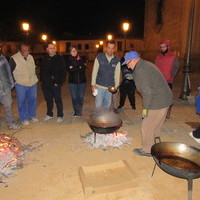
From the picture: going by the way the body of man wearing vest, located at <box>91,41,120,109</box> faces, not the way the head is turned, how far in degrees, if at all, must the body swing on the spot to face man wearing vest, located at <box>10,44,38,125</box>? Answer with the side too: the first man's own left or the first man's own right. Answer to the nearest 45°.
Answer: approximately 90° to the first man's own right

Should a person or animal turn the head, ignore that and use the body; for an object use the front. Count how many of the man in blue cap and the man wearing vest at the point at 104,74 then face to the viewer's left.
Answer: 1

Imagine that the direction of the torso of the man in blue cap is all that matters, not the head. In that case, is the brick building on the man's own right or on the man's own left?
on the man's own right

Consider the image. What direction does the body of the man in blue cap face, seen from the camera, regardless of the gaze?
to the viewer's left

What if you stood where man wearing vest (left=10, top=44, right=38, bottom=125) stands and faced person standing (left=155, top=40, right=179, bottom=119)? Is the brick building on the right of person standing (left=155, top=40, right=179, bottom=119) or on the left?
left

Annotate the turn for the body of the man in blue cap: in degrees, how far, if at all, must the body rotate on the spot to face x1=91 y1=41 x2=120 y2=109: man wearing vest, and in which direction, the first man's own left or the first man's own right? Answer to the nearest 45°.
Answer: approximately 45° to the first man's own right

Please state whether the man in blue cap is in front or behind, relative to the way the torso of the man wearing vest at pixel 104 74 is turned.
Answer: in front

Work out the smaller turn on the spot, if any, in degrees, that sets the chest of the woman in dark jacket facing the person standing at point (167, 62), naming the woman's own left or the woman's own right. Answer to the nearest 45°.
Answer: approximately 90° to the woman's own left

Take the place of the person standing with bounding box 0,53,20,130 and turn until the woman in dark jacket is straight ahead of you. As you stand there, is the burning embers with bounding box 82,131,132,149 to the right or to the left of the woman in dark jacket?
right

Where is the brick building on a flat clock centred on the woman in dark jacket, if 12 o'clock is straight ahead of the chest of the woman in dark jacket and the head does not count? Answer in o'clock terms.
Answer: The brick building is roughly at 7 o'clock from the woman in dark jacket.

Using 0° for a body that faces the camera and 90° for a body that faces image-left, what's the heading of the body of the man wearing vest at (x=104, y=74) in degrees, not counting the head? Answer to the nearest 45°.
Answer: approximately 0°

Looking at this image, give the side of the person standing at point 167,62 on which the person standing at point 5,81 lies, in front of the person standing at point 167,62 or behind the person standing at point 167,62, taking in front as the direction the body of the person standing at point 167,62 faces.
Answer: in front

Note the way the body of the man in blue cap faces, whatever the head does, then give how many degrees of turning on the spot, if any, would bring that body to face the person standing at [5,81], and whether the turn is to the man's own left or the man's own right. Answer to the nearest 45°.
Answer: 0° — they already face them

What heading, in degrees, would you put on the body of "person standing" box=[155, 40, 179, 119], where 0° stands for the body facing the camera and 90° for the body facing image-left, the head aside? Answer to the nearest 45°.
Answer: approximately 45°
